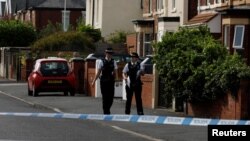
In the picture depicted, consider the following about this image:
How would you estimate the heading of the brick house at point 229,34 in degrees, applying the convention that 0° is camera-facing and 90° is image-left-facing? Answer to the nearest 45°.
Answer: approximately 45°

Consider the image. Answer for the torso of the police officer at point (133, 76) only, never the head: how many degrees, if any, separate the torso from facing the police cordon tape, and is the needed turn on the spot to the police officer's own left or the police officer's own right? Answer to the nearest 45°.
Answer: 0° — they already face it

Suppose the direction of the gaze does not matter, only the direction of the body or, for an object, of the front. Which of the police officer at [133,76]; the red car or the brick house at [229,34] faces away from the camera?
the red car

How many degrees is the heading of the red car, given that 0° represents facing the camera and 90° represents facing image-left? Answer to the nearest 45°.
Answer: approximately 180°

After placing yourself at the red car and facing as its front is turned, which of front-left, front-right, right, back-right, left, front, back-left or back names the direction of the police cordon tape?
back

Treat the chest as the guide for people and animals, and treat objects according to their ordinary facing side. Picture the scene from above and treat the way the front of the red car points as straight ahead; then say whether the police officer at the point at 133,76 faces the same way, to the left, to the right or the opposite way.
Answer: the opposite way

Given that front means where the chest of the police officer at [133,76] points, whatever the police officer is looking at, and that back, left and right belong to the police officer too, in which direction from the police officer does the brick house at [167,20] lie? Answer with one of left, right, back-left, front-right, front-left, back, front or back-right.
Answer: back

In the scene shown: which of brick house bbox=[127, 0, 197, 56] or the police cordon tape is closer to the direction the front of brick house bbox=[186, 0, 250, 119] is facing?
the police cordon tape

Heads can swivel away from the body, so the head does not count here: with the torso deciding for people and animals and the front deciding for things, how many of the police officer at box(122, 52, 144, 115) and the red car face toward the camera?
1
